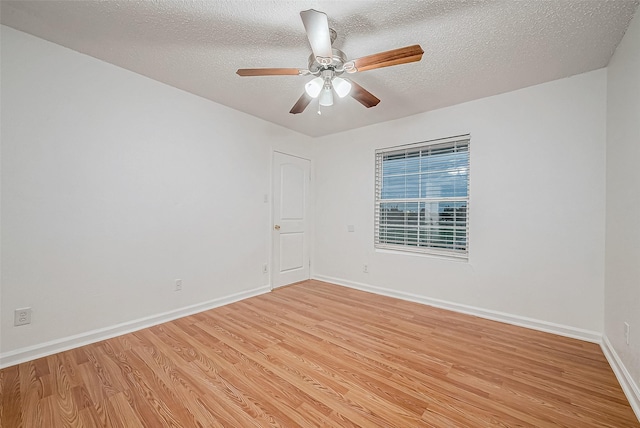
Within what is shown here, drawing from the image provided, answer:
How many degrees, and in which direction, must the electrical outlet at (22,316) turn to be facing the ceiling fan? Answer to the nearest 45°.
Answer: approximately 45° to its left

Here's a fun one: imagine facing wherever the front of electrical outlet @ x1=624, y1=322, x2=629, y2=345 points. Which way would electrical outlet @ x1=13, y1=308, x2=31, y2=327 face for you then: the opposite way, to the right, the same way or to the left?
the opposite way

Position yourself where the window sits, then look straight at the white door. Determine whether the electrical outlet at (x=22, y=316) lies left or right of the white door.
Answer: left

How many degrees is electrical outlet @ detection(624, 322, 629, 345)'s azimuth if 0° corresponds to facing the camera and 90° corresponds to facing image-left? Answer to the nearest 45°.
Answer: approximately 90°

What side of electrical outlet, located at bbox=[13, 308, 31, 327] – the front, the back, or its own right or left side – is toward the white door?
left

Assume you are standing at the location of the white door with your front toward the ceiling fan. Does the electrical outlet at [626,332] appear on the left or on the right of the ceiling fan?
left

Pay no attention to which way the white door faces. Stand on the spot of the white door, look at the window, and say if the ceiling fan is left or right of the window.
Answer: right

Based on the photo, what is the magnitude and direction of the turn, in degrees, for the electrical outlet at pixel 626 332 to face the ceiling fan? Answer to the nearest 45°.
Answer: approximately 45° to its left

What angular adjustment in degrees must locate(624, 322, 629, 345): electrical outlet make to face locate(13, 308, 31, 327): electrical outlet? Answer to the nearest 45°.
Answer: approximately 45° to its left
